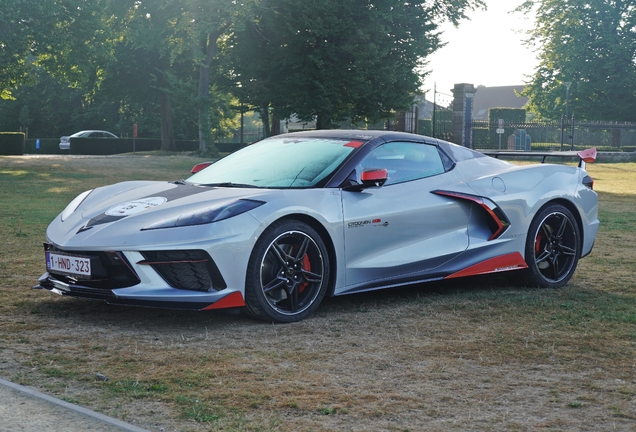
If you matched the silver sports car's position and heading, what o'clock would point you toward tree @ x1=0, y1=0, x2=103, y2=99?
The tree is roughly at 4 o'clock from the silver sports car.

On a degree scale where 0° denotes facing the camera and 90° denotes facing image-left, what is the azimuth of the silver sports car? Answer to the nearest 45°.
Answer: approximately 45°

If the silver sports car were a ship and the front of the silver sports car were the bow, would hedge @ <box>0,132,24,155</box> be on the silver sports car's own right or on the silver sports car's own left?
on the silver sports car's own right

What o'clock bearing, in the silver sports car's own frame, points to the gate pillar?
The gate pillar is roughly at 5 o'clock from the silver sports car.

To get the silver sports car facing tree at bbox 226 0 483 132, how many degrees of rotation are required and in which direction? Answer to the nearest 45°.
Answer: approximately 135° to its right
